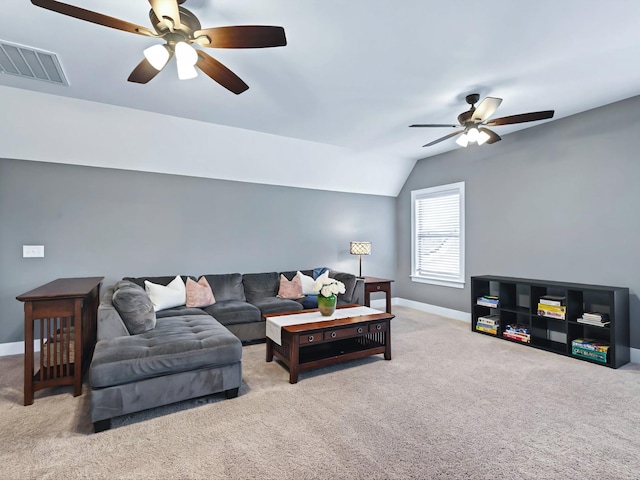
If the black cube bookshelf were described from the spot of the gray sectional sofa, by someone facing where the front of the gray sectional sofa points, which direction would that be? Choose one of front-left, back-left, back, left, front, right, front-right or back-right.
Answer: front-left

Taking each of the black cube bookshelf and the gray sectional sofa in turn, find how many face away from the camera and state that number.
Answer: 0

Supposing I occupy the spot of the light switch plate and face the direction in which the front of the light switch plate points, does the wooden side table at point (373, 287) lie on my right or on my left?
on my left

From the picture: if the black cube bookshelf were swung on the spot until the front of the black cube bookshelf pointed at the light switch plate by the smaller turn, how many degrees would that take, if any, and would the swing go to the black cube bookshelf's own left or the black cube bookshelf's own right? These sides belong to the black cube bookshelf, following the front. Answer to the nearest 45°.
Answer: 0° — it already faces it

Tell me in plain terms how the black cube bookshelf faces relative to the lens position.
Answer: facing the viewer and to the left of the viewer

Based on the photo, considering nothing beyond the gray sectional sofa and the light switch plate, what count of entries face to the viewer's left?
0

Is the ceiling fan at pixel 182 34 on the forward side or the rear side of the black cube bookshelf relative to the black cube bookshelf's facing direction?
on the forward side

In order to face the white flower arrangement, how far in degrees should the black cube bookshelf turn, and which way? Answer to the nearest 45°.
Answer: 0° — it already faces it

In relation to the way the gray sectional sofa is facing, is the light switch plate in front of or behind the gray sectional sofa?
behind

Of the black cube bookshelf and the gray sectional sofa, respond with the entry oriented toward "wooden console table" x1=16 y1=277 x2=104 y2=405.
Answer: the black cube bookshelf

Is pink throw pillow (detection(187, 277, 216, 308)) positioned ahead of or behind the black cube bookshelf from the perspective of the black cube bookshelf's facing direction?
ahead

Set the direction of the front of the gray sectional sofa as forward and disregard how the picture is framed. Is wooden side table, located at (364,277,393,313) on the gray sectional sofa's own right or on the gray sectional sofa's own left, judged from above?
on the gray sectional sofa's own left

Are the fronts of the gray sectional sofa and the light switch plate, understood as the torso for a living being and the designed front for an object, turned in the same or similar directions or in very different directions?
same or similar directions

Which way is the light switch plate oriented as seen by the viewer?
toward the camera

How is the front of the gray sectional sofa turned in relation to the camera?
facing the viewer and to the right of the viewer

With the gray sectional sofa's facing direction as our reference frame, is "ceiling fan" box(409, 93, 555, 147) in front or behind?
in front

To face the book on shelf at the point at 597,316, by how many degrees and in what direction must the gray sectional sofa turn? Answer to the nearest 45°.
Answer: approximately 45° to its left

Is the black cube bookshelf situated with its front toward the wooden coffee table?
yes

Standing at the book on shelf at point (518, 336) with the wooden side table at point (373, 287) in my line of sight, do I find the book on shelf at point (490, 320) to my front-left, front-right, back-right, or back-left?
front-right

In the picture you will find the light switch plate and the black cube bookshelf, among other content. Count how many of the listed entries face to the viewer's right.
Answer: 0

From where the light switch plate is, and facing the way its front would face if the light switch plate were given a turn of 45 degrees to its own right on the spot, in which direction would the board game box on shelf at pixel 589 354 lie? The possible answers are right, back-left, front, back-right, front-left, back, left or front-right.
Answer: left
